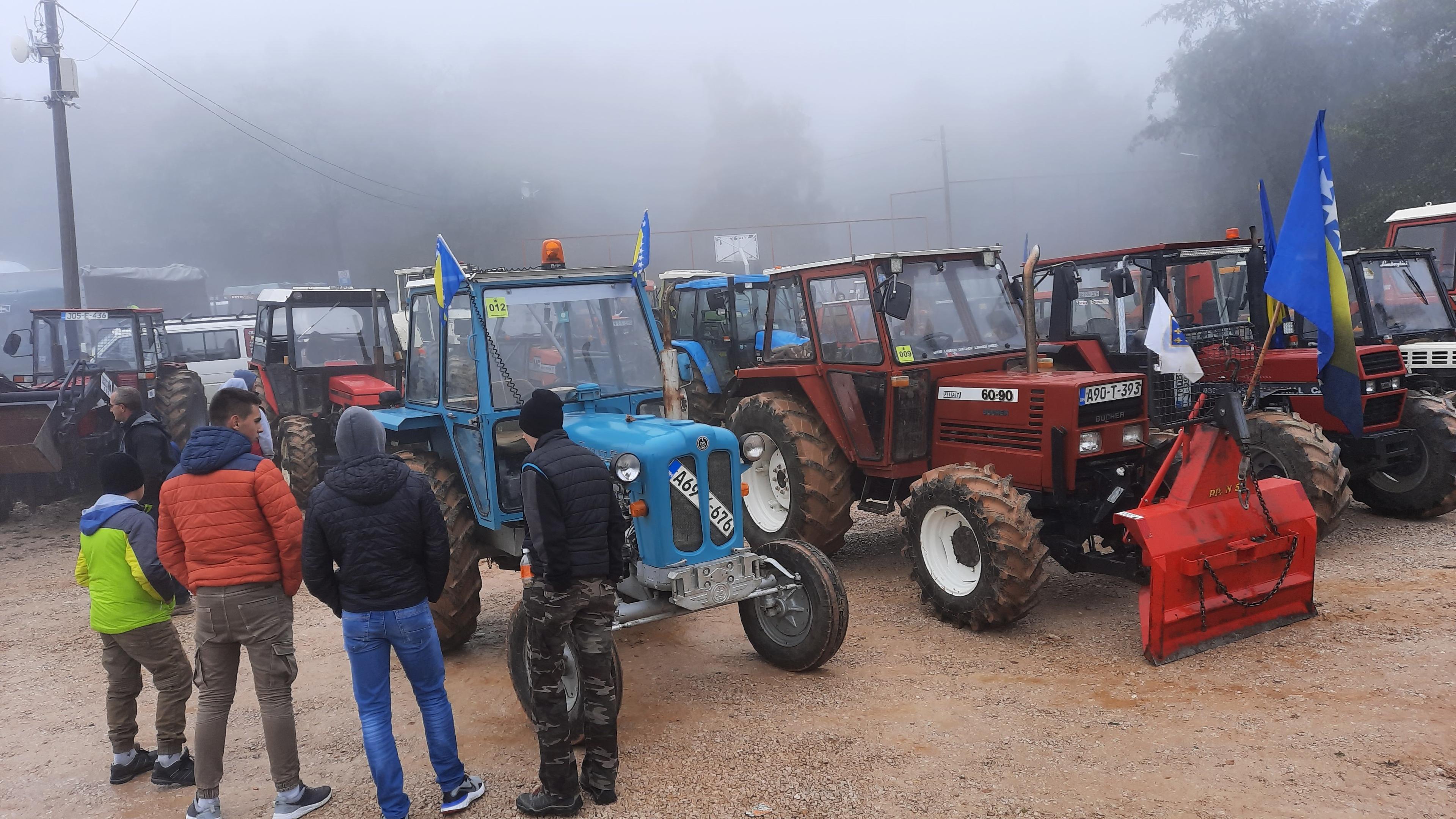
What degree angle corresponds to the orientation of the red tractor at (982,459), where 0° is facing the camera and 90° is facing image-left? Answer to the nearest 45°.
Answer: approximately 315°

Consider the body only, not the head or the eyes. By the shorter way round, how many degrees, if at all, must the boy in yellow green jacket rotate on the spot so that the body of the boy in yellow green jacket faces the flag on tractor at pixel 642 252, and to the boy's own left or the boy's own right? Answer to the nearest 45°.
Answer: approximately 45° to the boy's own right

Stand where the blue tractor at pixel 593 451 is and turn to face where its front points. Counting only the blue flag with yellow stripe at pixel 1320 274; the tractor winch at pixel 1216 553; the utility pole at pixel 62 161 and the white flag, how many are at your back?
1

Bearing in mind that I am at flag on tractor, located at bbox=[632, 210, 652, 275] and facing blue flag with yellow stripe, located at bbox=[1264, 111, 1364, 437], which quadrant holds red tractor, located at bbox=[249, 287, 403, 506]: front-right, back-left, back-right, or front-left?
back-left

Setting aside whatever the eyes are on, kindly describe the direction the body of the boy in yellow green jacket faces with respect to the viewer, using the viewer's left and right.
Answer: facing away from the viewer and to the right of the viewer

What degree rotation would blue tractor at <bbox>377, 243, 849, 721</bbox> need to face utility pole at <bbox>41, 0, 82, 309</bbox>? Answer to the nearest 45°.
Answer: approximately 180°

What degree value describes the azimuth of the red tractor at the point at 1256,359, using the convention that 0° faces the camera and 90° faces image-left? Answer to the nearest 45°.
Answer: approximately 315°

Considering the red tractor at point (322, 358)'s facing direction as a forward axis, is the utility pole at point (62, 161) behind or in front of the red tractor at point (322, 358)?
behind

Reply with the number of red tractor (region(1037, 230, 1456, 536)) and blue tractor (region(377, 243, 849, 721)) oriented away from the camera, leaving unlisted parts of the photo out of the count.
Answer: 0

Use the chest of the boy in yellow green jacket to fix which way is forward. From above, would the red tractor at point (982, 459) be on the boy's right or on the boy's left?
on the boy's right

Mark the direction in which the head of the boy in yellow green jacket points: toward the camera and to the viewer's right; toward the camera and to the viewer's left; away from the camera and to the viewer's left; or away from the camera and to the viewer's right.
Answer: away from the camera and to the viewer's right

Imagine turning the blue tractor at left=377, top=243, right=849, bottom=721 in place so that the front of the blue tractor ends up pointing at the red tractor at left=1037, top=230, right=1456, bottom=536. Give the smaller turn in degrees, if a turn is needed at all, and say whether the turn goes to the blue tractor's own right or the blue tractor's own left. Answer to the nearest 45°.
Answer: approximately 45° to the blue tractor's own left
